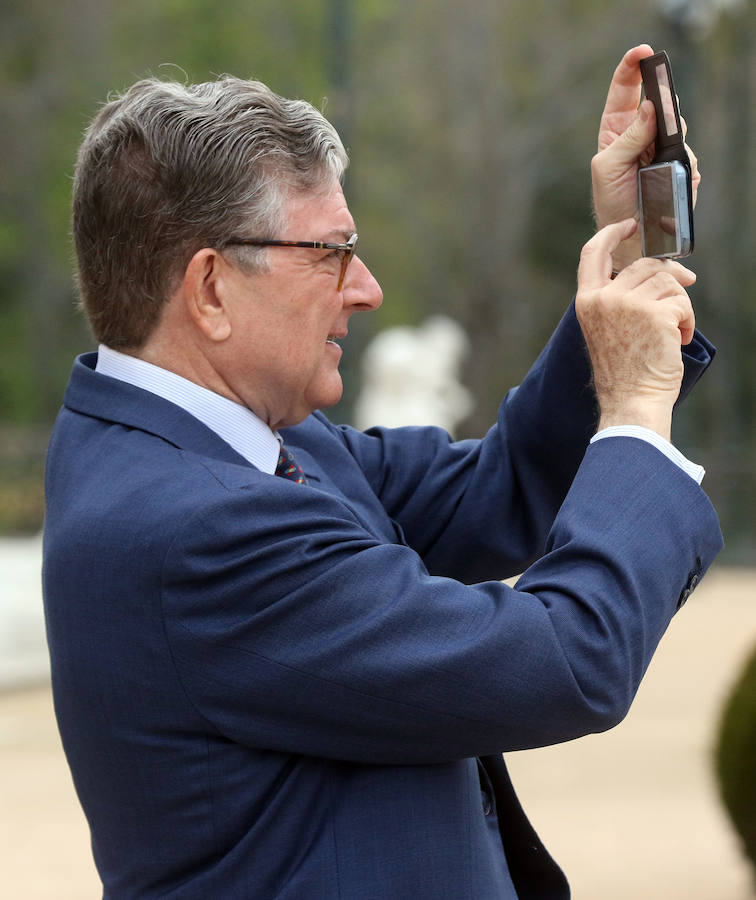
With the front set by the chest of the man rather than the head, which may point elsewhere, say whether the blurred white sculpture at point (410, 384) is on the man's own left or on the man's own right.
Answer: on the man's own left

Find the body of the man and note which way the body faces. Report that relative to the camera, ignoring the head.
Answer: to the viewer's right

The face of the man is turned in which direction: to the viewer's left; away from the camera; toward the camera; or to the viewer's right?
to the viewer's right

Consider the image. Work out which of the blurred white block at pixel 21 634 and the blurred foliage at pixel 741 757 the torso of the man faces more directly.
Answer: the blurred foliage

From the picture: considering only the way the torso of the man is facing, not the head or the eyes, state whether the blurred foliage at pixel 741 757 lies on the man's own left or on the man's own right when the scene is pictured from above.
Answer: on the man's own left
